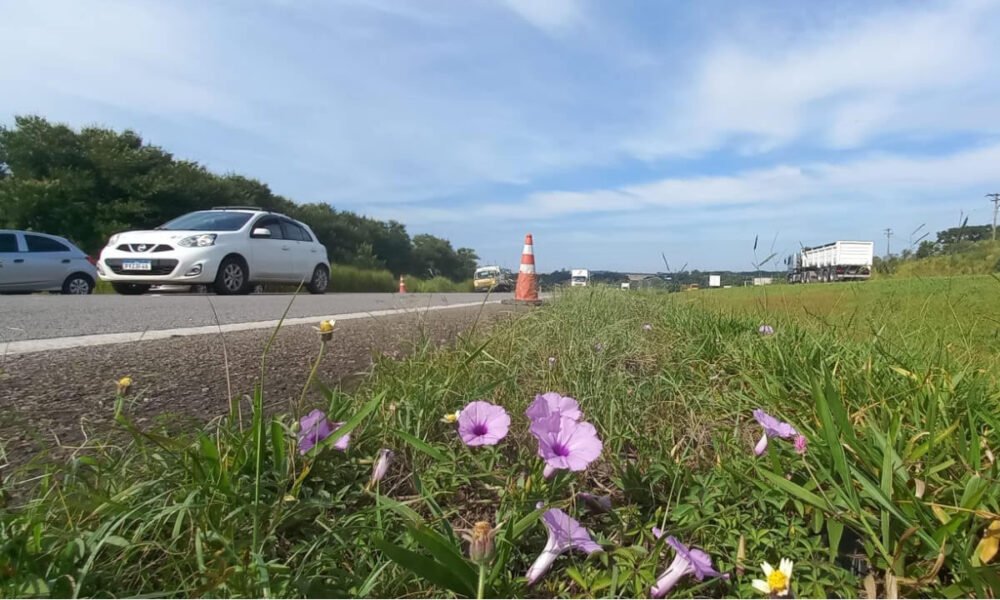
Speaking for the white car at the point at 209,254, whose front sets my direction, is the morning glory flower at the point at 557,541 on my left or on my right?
on my left

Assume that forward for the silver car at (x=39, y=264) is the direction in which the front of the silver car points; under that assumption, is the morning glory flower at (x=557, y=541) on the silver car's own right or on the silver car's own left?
on the silver car's own left

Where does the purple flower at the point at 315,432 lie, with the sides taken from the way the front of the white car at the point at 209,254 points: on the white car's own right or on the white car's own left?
on the white car's own left

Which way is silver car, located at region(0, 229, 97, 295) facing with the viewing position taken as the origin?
facing to the left of the viewer

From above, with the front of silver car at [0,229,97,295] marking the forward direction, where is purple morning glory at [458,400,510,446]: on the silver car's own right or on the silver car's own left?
on the silver car's own left

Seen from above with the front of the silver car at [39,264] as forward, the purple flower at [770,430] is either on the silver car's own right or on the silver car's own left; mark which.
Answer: on the silver car's own left

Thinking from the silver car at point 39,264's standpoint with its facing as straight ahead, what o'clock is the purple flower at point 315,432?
The purple flower is roughly at 9 o'clock from the silver car.

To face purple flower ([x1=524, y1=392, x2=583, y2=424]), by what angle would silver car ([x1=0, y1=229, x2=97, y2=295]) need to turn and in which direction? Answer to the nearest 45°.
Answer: approximately 90° to its left
